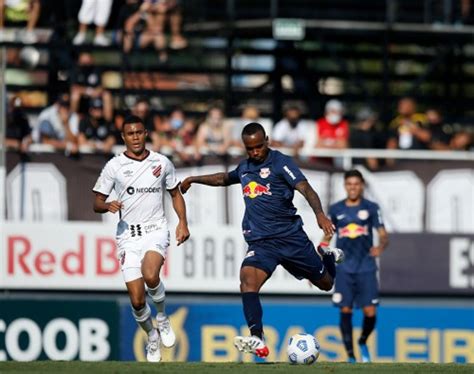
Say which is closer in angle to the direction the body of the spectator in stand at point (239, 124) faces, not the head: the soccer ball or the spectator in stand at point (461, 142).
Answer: the soccer ball

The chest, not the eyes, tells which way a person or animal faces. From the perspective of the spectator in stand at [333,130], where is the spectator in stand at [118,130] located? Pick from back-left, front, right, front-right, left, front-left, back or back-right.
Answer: right

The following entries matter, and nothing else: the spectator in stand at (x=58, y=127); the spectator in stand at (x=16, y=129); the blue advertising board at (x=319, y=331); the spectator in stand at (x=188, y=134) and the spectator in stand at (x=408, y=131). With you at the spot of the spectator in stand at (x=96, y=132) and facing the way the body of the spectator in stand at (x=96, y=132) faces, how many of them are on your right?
2

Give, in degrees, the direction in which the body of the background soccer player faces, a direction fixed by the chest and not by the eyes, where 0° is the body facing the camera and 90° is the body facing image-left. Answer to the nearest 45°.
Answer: approximately 0°

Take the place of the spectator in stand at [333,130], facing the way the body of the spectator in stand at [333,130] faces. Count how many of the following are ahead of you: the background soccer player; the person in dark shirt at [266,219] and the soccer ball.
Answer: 3

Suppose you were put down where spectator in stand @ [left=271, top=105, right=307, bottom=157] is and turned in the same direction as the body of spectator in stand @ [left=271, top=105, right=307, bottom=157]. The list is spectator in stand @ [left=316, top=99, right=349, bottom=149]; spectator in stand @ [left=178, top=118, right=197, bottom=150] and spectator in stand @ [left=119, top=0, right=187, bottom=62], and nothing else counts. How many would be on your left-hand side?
1
